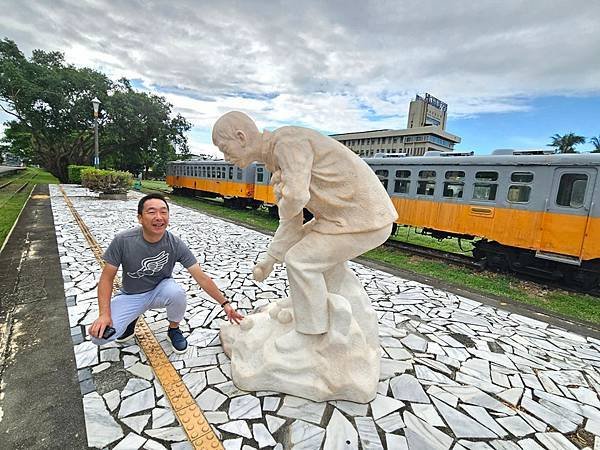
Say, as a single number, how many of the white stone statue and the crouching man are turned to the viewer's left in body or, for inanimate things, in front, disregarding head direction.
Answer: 1

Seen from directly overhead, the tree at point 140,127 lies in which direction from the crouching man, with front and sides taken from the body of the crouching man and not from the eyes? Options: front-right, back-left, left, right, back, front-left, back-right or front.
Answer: back

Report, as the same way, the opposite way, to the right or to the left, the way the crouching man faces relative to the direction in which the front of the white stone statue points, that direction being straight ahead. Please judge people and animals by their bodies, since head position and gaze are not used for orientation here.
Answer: to the left

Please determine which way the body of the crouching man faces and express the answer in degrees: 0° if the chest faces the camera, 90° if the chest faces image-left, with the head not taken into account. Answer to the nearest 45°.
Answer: approximately 0°

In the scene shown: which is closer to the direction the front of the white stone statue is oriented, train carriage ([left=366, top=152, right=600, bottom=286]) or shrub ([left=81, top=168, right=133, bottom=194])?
the shrub

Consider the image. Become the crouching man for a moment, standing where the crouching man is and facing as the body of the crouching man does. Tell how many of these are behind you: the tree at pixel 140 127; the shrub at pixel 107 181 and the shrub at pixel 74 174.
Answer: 3

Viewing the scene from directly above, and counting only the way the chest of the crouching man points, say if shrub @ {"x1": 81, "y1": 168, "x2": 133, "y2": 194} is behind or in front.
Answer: behind

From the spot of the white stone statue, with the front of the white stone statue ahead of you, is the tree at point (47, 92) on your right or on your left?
on your right

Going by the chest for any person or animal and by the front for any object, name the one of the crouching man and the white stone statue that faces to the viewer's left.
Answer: the white stone statue

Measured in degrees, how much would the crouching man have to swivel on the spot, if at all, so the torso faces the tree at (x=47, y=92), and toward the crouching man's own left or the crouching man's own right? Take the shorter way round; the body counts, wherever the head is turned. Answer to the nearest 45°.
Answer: approximately 180°

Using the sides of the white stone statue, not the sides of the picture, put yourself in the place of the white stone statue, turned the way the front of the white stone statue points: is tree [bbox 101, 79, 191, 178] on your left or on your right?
on your right

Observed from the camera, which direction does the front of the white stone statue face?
facing to the left of the viewer

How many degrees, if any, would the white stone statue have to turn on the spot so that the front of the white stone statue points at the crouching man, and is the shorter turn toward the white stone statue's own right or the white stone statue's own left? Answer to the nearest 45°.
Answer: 0° — it already faces them
